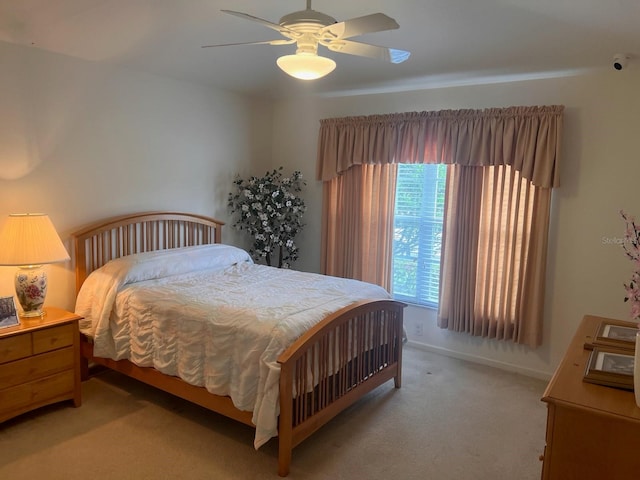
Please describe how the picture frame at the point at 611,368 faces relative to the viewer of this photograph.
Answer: facing the viewer and to the left of the viewer

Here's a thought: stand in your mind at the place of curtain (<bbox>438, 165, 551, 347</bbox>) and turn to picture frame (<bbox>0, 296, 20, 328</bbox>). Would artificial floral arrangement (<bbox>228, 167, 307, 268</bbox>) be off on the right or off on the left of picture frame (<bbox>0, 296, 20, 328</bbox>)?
right

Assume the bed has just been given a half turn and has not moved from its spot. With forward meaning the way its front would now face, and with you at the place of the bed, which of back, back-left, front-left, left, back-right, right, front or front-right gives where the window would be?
right

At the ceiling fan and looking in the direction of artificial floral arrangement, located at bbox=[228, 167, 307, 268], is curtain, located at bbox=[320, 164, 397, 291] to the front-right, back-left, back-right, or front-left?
front-right

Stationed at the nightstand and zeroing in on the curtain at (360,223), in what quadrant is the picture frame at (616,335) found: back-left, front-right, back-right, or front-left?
front-right

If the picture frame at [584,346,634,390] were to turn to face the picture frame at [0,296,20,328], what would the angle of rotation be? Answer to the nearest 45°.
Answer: approximately 45° to its right

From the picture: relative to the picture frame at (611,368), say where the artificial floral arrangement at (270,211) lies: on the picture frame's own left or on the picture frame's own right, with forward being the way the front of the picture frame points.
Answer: on the picture frame's own right

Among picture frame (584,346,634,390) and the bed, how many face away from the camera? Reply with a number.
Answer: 0

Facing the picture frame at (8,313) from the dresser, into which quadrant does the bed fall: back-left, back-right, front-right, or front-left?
front-right

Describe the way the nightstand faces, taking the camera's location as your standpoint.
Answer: facing the viewer and to the right of the viewer

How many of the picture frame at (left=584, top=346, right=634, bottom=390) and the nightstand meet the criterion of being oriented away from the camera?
0

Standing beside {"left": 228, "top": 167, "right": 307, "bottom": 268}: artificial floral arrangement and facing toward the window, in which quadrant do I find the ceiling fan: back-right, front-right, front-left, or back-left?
front-right

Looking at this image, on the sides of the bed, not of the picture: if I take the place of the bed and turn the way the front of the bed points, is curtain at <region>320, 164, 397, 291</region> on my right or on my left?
on my left
